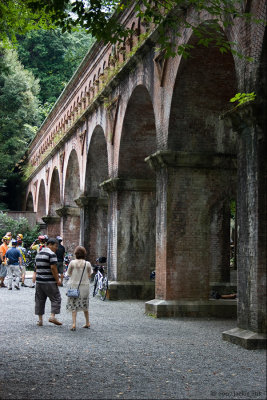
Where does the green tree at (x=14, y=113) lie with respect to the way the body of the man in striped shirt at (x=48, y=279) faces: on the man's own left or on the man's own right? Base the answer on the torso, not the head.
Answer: on the man's own left

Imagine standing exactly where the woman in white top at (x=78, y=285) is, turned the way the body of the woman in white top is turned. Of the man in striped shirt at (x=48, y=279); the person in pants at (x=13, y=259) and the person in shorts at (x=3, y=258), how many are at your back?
0

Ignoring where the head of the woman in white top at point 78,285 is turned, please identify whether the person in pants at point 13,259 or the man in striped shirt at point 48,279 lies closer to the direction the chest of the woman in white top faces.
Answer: the person in pants

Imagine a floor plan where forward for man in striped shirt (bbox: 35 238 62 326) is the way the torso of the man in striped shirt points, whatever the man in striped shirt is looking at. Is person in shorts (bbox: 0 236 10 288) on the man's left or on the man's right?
on the man's left

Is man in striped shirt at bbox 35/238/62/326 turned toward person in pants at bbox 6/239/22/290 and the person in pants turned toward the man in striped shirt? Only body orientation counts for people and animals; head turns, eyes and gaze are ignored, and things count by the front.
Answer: no

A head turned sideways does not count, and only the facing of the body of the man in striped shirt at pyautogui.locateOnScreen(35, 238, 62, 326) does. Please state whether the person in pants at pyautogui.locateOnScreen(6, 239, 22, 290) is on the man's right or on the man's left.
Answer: on the man's left

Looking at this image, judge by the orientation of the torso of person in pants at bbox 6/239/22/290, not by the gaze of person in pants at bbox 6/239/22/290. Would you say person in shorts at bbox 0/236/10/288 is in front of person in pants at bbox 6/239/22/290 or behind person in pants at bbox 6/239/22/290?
in front

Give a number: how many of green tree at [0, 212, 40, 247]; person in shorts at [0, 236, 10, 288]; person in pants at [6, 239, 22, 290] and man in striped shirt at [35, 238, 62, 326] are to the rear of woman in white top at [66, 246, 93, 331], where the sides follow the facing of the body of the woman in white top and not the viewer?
0

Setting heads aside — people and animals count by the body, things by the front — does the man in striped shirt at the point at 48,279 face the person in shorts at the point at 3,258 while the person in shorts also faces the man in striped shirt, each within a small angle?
no

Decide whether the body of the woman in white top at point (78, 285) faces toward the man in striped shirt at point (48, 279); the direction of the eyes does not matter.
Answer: no

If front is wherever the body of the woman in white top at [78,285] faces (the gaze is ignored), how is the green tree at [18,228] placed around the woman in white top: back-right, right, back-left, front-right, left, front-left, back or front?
front

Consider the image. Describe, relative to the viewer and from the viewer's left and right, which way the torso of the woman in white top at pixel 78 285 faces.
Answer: facing away from the viewer
